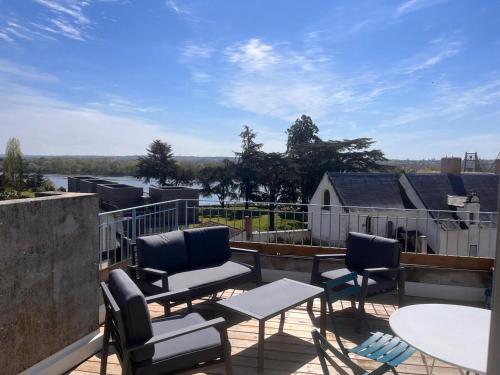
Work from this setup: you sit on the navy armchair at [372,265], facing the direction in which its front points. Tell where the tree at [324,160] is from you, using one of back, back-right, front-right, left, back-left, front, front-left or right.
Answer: back-right

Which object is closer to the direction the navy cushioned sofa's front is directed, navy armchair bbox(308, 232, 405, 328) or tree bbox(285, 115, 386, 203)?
the navy armchair

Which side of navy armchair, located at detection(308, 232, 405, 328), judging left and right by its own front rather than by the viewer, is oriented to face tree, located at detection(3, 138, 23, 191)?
right

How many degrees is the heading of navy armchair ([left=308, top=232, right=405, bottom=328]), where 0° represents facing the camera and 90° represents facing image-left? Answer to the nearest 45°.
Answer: approximately 45°

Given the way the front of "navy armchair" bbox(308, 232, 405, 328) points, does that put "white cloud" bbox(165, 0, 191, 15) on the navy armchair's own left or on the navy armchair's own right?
on the navy armchair's own right

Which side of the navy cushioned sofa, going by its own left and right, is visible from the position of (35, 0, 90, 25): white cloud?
back

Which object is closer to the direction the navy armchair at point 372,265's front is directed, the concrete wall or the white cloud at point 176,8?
the concrete wall

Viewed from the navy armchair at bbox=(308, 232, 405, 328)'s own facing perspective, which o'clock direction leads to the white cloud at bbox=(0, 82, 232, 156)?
The white cloud is roughly at 3 o'clock from the navy armchair.
